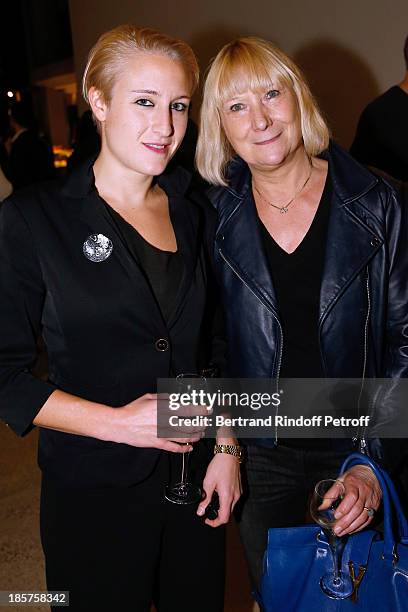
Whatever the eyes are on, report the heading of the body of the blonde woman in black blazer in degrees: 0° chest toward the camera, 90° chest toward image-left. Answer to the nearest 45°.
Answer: approximately 315°

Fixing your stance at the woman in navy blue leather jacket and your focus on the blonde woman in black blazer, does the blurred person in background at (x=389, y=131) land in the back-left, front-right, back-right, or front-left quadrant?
back-right

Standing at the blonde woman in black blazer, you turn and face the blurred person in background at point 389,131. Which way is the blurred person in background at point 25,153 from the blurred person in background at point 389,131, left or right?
left

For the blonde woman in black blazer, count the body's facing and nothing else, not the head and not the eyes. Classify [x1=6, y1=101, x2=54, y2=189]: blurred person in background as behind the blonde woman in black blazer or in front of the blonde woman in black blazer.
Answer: behind

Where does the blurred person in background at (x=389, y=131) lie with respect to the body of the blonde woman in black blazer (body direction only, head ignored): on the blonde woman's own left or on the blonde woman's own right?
on the blonde woman's own left
